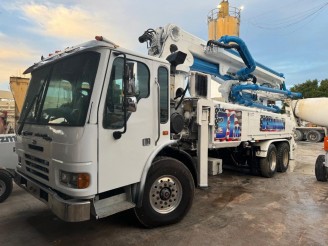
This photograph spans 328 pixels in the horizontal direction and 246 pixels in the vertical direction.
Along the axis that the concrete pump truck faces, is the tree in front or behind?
behind

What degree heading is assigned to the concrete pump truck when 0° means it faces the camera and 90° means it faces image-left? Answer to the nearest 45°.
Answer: approximately 45°

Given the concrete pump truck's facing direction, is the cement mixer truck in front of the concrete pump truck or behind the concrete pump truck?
behind
